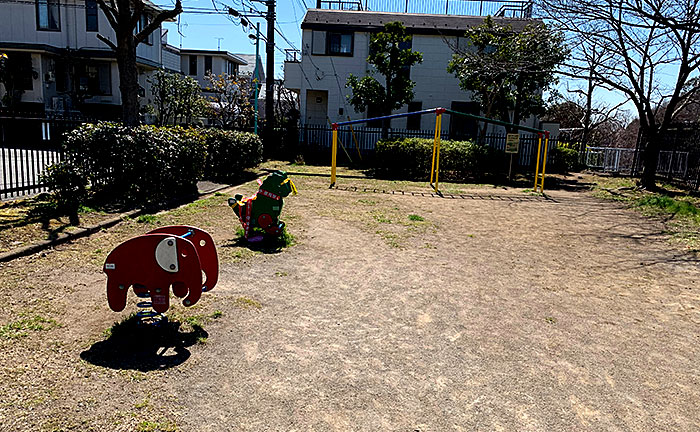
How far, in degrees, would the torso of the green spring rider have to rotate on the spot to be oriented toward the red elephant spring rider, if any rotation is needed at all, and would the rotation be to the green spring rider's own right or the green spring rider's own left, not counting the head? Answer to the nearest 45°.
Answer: approximately 90° to the green spring rider's own right

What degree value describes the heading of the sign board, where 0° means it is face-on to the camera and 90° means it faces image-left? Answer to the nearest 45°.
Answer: approximately 0°

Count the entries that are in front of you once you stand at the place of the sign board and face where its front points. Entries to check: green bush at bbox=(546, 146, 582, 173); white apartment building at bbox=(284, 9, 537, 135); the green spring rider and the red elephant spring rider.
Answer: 2

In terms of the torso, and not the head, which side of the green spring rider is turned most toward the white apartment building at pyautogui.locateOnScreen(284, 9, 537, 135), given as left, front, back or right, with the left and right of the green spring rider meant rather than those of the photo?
left

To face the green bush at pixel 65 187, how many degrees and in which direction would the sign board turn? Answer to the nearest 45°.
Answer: approximately 45° to its right

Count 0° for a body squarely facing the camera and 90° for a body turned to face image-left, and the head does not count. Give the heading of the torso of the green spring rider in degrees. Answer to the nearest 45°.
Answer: approximately 270°
